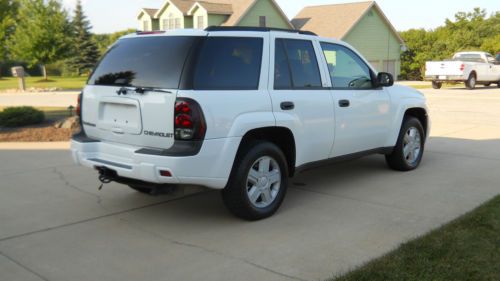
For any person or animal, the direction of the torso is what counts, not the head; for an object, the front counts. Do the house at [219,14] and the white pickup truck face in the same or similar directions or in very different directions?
very different directions

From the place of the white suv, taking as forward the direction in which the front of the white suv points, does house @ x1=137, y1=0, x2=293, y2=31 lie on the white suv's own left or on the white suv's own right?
on the white suv's own left

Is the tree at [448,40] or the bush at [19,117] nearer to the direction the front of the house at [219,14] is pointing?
the bush

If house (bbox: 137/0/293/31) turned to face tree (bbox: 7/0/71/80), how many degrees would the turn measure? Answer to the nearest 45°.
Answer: approximately 45° to its right

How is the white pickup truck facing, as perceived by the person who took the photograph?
facing away from the viewer and to the right of the viewer

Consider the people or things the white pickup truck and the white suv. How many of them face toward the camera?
0

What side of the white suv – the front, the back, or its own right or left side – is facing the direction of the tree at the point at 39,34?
left

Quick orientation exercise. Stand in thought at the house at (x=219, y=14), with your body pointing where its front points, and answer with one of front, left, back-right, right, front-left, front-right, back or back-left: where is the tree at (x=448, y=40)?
back-left

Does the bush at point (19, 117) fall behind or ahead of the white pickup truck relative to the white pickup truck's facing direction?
behind

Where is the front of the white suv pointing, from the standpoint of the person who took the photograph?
facing away from the viewer and to the right of the viewer
